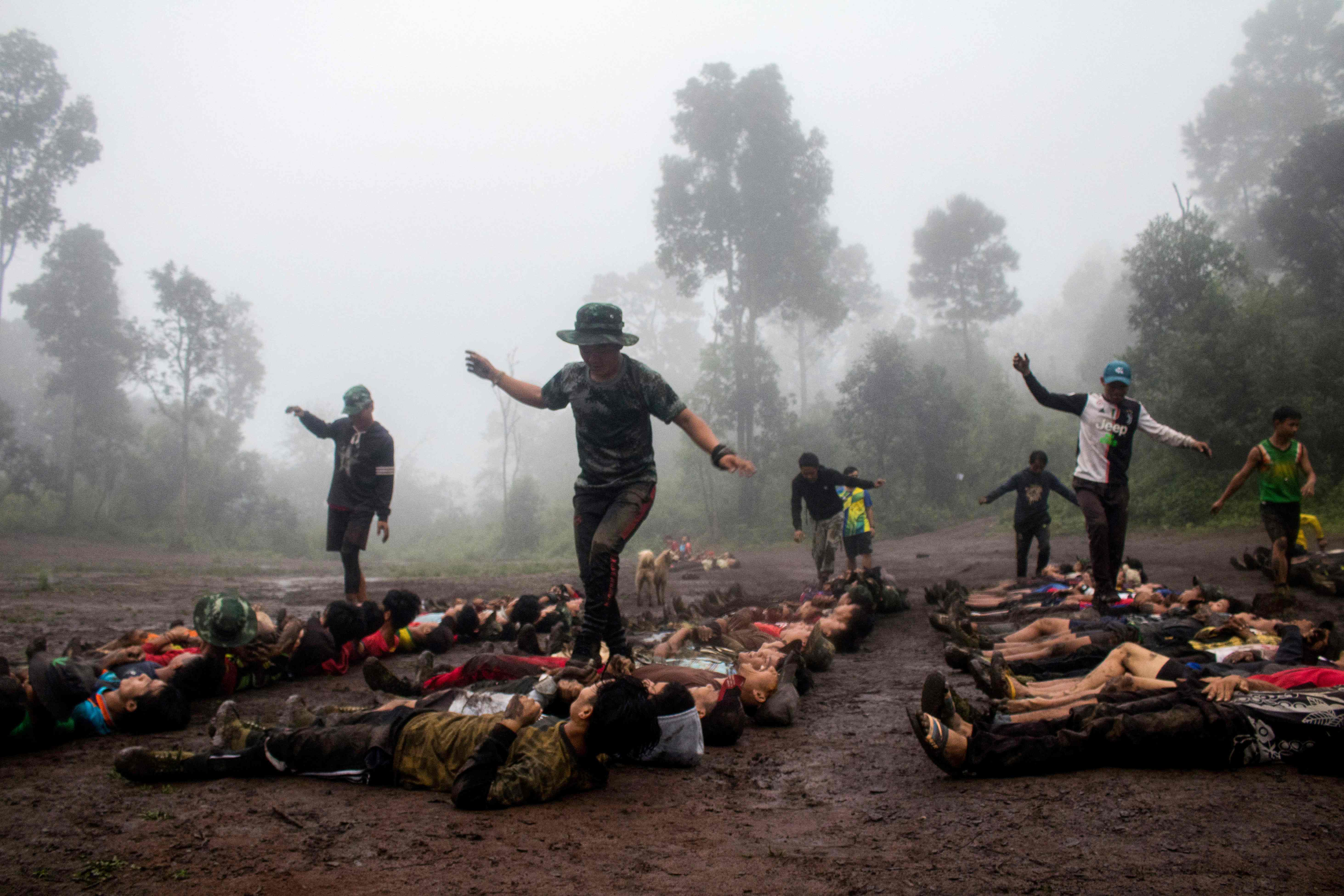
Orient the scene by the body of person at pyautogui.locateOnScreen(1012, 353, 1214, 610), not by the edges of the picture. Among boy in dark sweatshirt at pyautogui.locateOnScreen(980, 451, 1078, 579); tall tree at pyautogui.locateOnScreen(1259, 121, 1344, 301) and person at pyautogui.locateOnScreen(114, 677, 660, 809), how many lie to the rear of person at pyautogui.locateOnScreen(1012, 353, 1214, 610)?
2

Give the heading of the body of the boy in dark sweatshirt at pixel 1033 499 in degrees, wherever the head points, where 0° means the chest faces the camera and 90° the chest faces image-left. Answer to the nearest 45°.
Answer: approximately 0°

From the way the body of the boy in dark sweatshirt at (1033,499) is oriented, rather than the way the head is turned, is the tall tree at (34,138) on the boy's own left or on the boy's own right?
on the boy's own right

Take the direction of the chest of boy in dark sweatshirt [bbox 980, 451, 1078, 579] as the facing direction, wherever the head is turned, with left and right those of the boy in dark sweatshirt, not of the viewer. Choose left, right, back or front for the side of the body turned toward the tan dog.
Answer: right

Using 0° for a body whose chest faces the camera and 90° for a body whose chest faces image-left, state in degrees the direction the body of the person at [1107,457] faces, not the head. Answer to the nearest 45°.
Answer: approximately 0°

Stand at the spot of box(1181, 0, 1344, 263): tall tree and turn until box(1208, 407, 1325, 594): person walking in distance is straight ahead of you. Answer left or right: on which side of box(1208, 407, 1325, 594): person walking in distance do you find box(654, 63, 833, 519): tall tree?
right

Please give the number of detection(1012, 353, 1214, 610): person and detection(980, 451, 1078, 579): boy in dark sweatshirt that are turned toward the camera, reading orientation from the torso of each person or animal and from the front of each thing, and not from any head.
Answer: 2

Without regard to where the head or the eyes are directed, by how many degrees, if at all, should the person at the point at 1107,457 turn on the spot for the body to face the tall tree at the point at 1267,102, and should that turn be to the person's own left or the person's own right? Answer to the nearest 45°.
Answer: approximately 180°

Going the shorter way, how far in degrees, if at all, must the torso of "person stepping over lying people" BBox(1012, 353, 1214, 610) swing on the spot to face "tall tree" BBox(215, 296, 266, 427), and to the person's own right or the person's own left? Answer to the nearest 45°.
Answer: approximately 135° to the person's own right

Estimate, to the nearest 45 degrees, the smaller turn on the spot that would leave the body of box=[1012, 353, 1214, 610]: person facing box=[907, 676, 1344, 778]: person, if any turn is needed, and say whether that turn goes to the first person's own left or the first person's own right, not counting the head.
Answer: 0° — they already face them

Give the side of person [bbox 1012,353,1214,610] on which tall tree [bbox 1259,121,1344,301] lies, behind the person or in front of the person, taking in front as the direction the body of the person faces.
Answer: behind
